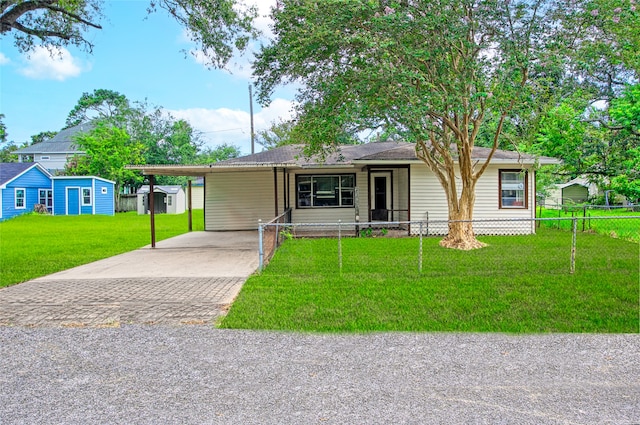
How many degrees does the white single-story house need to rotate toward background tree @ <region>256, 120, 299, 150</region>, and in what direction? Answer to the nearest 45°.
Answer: approximately 180°

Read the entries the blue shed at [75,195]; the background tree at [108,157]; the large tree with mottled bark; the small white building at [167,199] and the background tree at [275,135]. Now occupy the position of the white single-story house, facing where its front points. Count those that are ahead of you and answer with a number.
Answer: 1

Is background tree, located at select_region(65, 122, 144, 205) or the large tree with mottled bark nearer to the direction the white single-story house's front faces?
the large tree with mottled bark

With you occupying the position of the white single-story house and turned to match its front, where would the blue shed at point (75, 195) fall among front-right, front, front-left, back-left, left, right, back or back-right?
back-right

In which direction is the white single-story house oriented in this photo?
toward the camera

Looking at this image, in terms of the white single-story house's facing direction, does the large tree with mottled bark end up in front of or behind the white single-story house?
in front

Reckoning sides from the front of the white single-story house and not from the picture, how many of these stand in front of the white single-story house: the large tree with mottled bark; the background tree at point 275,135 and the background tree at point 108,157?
1

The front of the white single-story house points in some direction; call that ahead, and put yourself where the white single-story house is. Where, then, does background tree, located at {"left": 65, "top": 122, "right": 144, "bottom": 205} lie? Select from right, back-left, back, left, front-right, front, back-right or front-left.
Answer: back-right

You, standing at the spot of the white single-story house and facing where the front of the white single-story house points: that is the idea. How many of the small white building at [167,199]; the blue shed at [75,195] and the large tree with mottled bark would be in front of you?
1

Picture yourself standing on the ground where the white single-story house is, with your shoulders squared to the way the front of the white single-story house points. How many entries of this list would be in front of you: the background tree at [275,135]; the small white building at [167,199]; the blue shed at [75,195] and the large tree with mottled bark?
1

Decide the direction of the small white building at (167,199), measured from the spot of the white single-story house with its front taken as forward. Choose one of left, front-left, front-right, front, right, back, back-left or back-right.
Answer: back-right

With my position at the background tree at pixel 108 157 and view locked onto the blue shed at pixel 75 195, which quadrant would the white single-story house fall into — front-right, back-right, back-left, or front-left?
front-left

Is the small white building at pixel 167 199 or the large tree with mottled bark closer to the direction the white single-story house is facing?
the large tree with mottled bark
